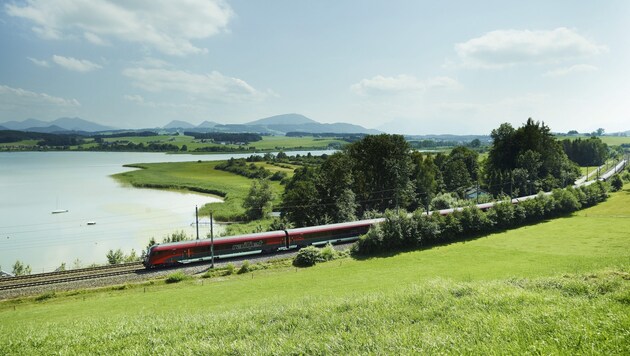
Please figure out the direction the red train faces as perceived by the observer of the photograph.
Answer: facing the viewer and to the left of the viewer

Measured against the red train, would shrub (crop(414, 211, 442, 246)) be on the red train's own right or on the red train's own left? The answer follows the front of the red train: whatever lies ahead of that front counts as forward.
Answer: on the red train's own left

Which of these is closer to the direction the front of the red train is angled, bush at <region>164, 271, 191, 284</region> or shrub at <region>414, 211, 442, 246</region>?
the bush

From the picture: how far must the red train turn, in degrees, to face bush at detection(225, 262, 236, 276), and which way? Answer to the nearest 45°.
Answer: approximately 45° to its left

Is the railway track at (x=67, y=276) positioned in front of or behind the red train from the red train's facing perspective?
in front

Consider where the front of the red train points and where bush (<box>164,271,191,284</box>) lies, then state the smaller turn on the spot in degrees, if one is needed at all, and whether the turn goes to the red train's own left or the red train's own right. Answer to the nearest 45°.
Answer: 0° — it already faces it

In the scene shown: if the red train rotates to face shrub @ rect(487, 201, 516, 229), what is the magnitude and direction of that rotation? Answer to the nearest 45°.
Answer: approximately 135° to its left

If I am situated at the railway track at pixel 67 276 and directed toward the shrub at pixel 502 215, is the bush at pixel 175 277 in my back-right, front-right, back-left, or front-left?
front-right

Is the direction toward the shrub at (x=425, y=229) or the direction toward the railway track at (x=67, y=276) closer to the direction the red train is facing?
the railway track
